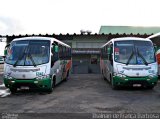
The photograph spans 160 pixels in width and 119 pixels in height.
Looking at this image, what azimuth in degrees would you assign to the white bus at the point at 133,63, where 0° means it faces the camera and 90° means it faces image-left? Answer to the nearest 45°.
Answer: approximately 0°

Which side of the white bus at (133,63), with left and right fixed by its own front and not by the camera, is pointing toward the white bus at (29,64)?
right
